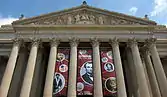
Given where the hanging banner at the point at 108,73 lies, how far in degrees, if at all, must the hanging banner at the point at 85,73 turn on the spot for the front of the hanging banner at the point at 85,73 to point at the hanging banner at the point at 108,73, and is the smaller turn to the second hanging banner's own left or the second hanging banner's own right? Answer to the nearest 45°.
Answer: approximately 90° to the second hanging banner's own left

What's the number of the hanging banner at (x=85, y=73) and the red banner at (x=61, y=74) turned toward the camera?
2

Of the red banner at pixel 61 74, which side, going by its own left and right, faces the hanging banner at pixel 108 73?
left

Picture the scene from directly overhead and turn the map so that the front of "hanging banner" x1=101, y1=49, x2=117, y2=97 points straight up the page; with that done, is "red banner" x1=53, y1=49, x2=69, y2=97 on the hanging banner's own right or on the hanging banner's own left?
on the hanging banner's own right

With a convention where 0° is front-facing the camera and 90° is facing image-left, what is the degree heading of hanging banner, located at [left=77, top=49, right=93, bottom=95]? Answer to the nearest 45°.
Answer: approximately 0°

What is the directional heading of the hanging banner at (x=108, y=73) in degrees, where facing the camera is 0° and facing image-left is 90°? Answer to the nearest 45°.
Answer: approximately 0°
